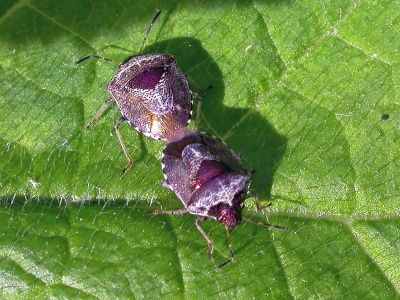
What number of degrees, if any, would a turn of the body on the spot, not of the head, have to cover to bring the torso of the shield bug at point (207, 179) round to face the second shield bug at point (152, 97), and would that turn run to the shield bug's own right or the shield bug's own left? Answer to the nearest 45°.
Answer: approximately 180°

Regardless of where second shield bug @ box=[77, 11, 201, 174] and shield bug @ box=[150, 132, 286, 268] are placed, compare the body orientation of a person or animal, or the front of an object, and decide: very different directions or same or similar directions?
very different directions

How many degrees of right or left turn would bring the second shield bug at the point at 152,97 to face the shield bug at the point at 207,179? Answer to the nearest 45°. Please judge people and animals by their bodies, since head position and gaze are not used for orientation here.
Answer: approximately 180°

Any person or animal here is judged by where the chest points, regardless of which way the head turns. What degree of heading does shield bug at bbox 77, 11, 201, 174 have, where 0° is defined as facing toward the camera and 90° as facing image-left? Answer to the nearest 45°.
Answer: approximately 135°

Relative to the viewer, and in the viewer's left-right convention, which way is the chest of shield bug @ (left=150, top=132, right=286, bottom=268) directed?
facing the viewer and to the right of the viewer
